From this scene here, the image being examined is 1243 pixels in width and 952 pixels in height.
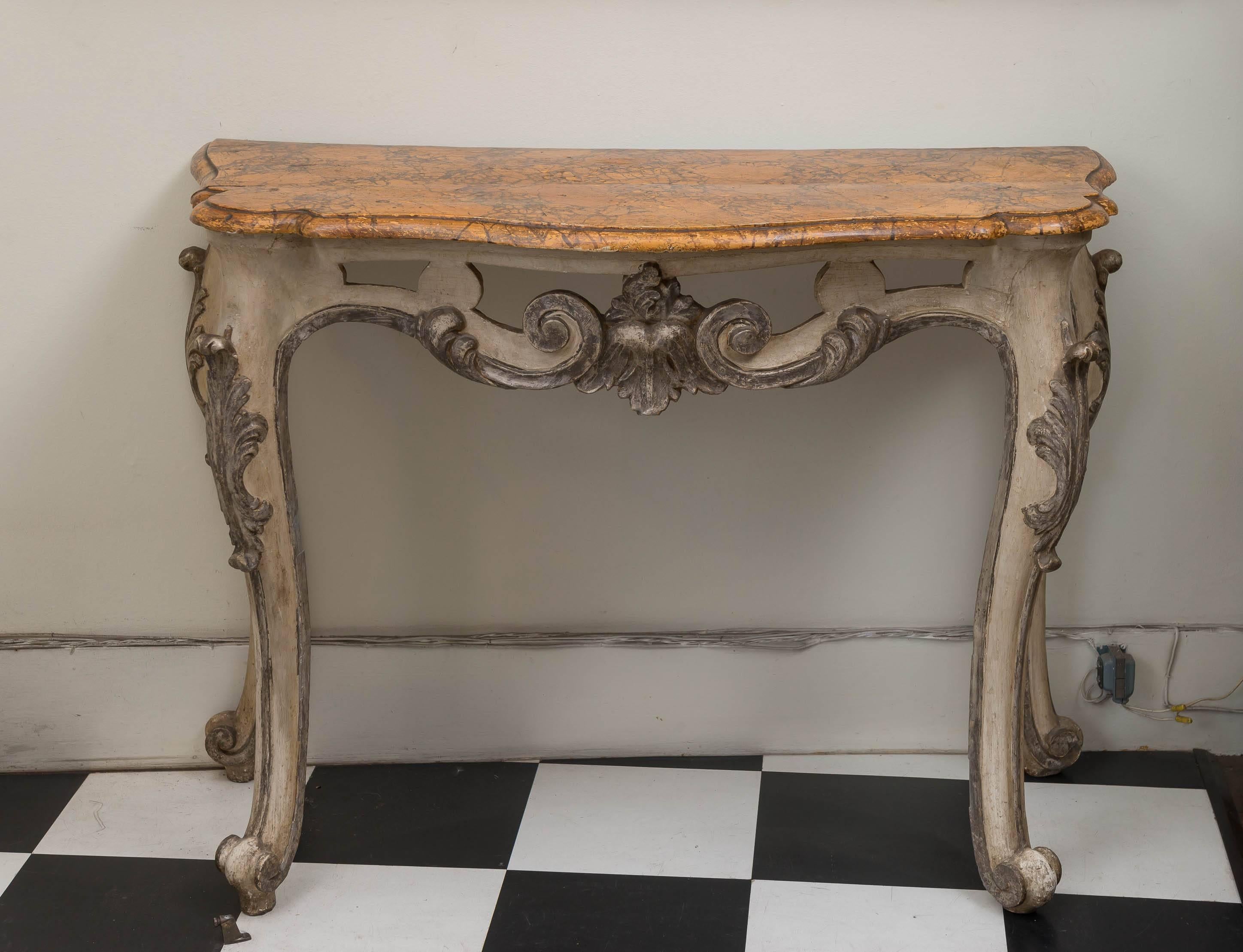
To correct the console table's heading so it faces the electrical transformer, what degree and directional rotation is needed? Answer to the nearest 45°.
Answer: approximately 135° to its left

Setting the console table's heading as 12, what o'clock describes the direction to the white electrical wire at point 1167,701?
The white electrical wire is roughly at 8 o'clock from the console table.

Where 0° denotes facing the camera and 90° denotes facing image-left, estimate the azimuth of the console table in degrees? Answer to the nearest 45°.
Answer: approximately 0°
